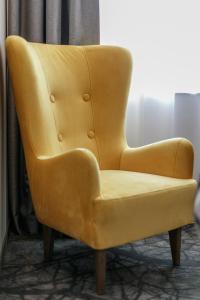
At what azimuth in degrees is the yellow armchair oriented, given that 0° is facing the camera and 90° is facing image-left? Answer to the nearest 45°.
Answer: approximately 315°
